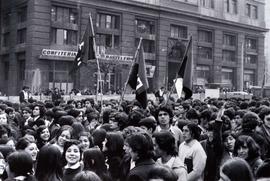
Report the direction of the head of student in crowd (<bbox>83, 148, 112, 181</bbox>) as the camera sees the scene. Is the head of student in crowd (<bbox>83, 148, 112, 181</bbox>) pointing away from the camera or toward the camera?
away from the camera

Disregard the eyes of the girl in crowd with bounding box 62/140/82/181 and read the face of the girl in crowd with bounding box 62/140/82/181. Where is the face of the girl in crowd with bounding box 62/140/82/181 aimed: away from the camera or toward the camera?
toward the camera

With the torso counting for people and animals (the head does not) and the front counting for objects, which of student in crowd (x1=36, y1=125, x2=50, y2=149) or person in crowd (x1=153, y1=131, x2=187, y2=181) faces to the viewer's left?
person in crowd (x1=153, y1=131, x2=187, y2=181)

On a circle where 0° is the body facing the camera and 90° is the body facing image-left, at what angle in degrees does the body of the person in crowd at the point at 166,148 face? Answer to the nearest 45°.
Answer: approximately 90°

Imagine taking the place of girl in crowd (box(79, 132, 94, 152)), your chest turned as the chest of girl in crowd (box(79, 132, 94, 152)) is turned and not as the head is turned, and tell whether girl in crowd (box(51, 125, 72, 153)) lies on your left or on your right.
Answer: on your right

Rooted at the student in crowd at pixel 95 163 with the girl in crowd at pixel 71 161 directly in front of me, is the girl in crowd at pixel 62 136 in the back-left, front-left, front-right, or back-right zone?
front-right

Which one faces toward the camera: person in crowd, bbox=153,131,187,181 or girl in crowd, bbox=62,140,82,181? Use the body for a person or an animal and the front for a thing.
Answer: the girl in crowd

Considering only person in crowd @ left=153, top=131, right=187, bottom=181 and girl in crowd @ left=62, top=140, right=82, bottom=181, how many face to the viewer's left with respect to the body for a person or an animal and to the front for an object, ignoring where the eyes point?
1

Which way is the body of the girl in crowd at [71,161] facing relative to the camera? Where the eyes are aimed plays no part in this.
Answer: toward the camera

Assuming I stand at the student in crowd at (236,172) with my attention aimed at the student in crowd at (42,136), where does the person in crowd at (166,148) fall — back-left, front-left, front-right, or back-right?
front-right

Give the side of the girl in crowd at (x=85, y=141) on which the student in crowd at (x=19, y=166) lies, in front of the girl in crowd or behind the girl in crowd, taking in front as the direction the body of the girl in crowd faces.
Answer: in front

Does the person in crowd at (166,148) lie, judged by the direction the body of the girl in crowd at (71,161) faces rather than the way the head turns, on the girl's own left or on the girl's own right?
on the girl's own left

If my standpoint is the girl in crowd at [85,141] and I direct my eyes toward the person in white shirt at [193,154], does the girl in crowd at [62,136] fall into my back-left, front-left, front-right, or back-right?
back-left

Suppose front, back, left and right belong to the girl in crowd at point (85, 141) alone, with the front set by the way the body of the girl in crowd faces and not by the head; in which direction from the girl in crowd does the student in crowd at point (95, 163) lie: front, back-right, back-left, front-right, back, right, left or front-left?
front-left

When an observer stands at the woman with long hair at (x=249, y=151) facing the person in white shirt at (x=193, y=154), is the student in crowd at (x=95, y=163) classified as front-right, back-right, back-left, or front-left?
front-left
